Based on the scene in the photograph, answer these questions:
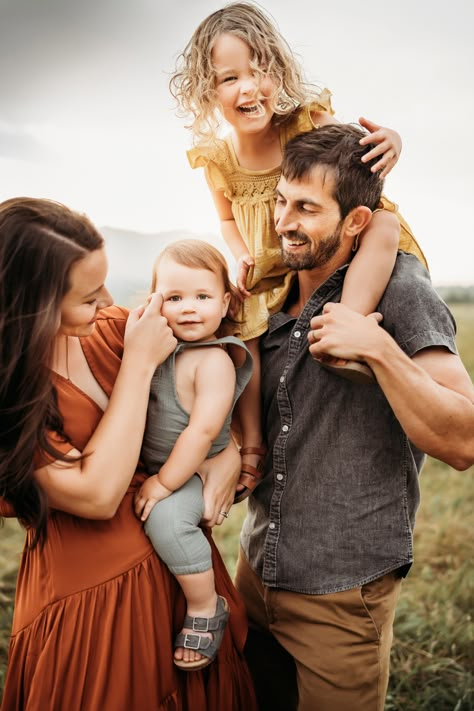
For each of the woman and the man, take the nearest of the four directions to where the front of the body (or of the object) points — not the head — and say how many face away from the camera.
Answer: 0

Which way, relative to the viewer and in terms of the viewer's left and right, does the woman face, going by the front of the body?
facing the viewer and to the right of the viewer

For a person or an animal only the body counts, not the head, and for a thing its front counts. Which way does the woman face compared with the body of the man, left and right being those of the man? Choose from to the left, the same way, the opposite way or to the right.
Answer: to the left

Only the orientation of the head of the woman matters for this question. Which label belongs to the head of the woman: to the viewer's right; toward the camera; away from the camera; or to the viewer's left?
to the viewer's right

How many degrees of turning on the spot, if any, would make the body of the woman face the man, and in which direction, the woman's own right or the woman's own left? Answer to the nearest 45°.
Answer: approximately 45° to the woman's own left
